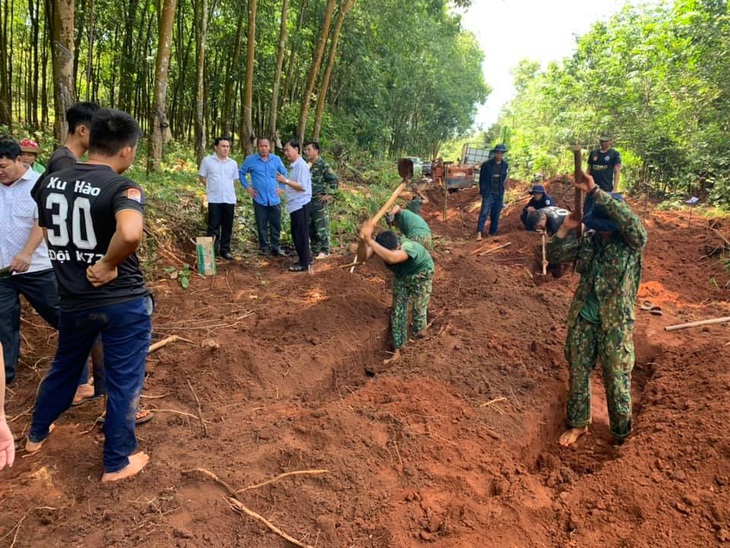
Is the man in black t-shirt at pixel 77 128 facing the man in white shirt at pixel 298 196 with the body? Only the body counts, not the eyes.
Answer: yes

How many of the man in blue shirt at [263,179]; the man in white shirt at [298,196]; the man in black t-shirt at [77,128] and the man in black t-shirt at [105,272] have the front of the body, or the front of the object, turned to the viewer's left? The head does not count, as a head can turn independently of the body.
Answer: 1

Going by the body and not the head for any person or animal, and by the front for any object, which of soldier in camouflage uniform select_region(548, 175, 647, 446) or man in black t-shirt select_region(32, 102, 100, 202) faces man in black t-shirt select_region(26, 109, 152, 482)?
the soldier in camouflage uniform

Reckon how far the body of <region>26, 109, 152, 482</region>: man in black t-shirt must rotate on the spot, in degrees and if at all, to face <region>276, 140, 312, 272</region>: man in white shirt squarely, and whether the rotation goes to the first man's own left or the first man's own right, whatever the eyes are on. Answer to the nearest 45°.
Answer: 0° — they already face them

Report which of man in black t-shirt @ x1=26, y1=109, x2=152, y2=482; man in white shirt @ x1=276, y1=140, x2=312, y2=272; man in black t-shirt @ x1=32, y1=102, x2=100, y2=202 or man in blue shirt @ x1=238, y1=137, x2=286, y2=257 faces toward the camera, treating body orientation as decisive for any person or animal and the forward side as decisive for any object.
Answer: the man in blue shirt

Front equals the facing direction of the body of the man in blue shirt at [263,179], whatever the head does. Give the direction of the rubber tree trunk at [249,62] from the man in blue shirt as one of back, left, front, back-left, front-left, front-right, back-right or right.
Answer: back

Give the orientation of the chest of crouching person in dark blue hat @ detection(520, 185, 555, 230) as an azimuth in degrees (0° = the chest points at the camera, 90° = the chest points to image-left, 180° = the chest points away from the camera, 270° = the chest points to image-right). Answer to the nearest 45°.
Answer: approximately 45°

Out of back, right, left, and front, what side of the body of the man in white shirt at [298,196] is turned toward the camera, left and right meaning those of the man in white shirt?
left

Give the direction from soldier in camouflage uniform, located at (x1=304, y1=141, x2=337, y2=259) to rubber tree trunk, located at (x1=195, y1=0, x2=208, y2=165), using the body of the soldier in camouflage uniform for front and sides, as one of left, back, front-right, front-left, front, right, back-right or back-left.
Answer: right

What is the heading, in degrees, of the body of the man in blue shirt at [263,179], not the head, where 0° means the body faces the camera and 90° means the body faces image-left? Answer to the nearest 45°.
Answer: approximately 0°
